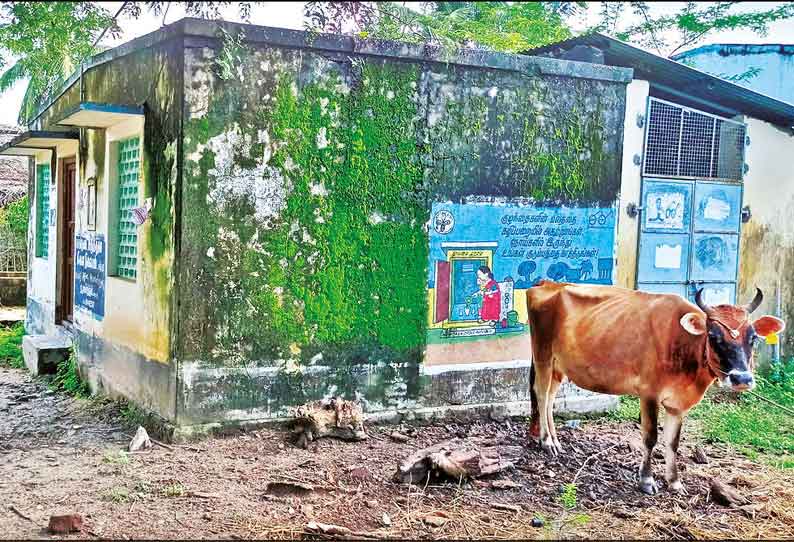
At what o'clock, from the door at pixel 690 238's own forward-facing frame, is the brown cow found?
The brown cow is roughly at 12 o'clock from the door.

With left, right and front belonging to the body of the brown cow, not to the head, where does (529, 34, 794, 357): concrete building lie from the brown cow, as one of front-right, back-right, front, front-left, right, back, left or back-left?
back-left

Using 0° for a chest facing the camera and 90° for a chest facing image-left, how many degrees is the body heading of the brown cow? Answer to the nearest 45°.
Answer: approximately 315°

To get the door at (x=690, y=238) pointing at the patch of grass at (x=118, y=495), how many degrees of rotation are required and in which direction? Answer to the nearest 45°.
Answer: approximately 45° to its right

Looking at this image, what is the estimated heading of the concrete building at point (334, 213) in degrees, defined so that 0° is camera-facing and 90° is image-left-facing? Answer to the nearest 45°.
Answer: approximately 45°

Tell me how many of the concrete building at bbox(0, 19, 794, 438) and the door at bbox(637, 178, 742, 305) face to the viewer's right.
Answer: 0

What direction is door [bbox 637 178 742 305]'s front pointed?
toward the camera

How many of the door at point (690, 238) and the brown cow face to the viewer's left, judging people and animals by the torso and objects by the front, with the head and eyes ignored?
0

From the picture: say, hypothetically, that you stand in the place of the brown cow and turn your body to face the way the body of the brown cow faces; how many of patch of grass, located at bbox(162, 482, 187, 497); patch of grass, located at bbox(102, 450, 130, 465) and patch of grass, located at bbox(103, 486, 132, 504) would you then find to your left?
0

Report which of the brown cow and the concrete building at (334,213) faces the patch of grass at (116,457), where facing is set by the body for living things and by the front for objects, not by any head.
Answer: the concrete building

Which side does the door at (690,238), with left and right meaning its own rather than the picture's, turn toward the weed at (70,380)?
right

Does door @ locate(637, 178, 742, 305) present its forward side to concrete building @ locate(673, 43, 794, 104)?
no

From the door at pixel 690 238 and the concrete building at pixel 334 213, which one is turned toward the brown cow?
the door

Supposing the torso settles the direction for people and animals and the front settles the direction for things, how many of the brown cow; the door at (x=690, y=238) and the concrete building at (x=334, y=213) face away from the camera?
0

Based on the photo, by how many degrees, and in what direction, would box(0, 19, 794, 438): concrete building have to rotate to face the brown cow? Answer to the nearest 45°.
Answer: approximately 90° to its left
